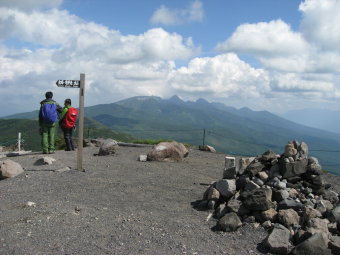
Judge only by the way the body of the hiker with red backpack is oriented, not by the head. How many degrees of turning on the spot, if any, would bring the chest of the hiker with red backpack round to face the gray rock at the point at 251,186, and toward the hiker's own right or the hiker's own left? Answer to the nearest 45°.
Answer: approximately 180°

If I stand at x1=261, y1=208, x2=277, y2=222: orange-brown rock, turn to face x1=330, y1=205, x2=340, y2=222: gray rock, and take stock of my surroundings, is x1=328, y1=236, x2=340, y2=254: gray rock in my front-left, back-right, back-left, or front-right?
front-right

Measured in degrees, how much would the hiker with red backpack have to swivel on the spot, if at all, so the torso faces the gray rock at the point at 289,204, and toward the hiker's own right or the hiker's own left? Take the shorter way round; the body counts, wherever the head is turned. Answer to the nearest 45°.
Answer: approximately 180°

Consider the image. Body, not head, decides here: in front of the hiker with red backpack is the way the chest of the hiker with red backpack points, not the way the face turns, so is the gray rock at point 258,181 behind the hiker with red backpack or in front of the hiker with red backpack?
behind

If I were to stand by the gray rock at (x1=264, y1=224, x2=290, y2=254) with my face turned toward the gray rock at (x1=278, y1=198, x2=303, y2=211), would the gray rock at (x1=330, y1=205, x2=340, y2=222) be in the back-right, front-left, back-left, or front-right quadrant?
front-right

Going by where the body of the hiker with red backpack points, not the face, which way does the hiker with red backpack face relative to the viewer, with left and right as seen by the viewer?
facing away from the viewer and to the left of the viewer

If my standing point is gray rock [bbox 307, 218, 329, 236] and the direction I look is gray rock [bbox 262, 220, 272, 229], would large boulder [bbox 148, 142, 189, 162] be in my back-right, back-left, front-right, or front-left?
front-right

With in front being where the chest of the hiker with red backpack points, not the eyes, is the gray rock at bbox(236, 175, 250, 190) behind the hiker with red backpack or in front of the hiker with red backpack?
behind

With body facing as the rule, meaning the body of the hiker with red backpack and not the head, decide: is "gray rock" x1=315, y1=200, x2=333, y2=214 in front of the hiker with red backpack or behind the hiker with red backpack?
behind

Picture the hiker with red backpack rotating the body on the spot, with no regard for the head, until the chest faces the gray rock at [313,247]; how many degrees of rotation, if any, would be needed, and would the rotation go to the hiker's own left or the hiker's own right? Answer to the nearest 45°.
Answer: approximately 135° to the hiker's own left

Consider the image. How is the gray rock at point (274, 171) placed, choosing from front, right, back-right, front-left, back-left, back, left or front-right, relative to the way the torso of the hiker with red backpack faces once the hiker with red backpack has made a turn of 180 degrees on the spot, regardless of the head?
front
